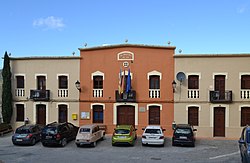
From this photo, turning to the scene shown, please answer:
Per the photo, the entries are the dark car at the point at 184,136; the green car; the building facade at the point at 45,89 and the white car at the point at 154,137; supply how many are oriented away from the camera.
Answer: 3

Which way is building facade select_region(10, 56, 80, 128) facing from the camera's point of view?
toward the camera

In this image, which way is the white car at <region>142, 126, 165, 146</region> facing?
away from the camera

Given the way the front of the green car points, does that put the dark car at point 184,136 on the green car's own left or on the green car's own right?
on the green car's own right

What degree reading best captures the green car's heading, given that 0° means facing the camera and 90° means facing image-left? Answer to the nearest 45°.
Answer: approximately 180°

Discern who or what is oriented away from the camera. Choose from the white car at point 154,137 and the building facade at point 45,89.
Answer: the white car

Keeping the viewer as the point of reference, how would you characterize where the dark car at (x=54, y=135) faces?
facing away from the viewer and to the right of the viewer

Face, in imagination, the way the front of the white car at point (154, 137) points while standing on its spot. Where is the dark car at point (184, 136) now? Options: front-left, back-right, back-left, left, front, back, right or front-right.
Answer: right

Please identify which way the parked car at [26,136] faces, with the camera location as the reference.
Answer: facing away from the viewer and to the right of the viewer

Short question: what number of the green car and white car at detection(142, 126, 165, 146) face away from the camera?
2

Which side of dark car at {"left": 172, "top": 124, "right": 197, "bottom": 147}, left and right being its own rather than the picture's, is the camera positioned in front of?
back
